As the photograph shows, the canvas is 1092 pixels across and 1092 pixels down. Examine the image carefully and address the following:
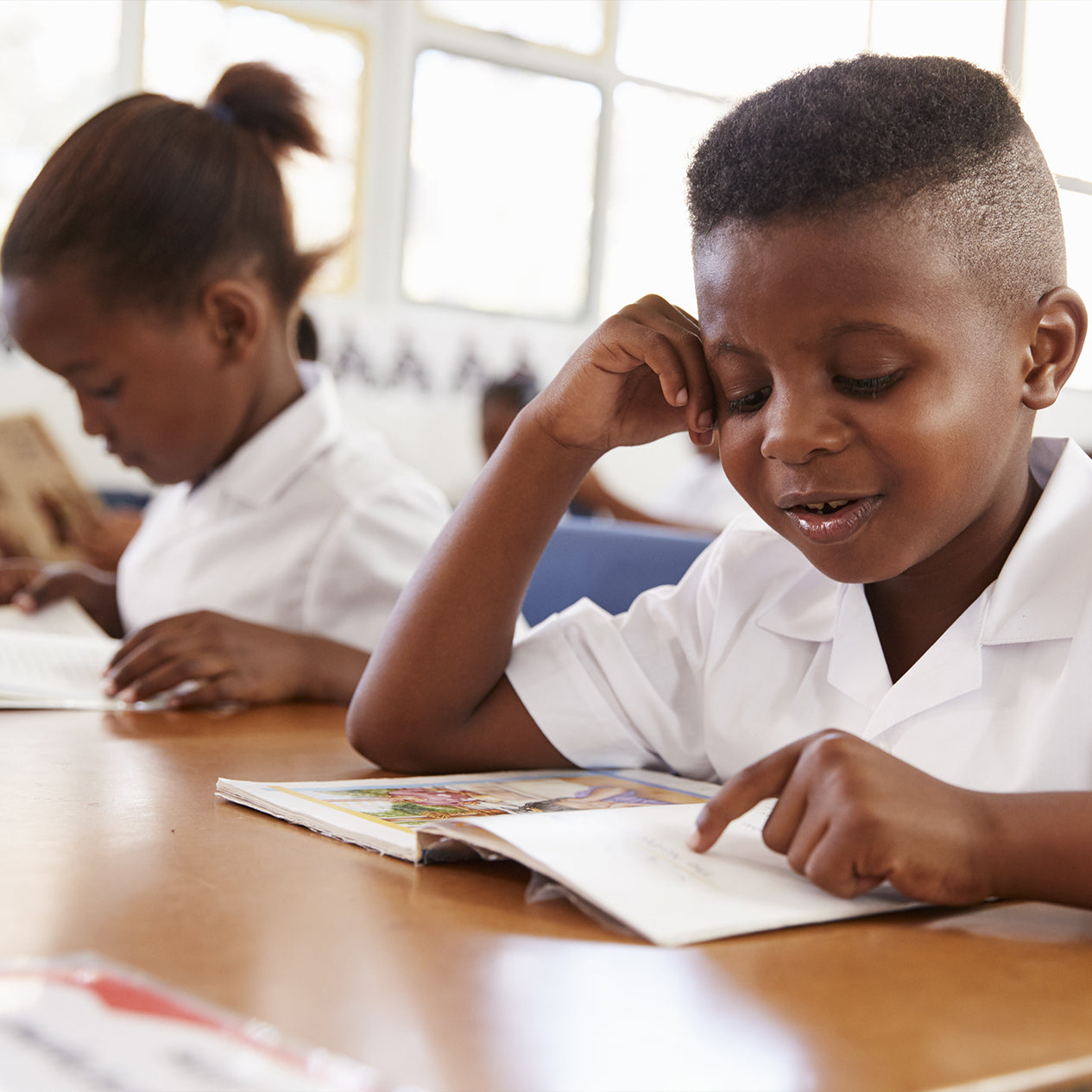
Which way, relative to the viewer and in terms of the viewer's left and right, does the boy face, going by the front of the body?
facing the viewer and to the left of the viewer

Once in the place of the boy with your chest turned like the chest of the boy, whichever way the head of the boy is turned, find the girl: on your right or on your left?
on your right

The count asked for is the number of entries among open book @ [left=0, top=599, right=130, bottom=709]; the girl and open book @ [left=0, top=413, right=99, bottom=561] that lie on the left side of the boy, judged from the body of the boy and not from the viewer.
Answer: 0

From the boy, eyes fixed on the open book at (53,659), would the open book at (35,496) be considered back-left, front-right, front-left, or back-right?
front-right

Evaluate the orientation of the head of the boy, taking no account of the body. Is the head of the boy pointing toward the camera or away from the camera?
toward the camera

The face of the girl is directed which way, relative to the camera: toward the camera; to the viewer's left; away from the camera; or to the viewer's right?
to the viewer's left

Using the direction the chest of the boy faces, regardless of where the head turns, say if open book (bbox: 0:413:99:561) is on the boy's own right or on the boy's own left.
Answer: on the boy's own right

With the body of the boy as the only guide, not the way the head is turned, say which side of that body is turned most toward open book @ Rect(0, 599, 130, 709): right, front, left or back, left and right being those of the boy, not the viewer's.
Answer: right
